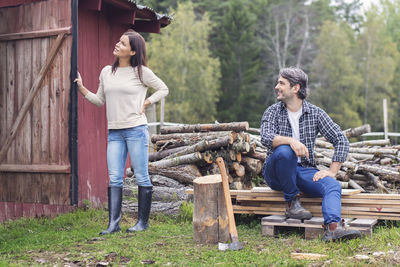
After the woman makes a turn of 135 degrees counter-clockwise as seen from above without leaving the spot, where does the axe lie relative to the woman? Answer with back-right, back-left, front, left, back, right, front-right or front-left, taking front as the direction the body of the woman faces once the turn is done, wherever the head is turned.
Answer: front-right

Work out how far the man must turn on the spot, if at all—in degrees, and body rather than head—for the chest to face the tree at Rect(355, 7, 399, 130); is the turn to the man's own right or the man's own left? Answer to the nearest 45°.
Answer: approximately 180°

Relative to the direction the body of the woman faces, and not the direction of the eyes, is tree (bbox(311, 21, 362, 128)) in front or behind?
behind

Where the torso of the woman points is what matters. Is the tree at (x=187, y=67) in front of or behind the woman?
behind

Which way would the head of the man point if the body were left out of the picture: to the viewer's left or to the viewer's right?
to the viewer's left

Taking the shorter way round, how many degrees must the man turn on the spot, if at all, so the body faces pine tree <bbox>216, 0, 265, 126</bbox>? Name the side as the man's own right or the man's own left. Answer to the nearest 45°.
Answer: approximately 180°

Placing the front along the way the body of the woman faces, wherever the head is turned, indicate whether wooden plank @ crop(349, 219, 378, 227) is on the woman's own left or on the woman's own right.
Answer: on the woman's own left

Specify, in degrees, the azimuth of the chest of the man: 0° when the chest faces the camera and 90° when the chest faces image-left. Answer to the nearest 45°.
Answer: approximately 0°

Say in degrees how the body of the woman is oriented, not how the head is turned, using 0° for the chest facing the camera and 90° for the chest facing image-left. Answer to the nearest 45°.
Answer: approximately 45°

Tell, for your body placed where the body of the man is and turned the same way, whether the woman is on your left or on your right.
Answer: on your right

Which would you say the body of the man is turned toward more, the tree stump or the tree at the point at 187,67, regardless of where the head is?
the tree stump

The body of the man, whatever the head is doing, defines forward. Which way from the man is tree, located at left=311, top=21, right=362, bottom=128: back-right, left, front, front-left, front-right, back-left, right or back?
back

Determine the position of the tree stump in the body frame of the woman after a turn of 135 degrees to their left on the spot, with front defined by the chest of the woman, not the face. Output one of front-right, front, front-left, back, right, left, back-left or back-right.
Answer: front-right

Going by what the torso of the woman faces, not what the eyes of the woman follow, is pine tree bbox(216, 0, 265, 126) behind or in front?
behind
